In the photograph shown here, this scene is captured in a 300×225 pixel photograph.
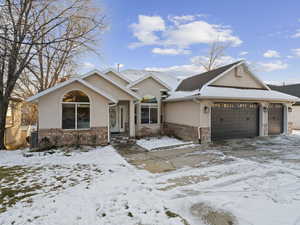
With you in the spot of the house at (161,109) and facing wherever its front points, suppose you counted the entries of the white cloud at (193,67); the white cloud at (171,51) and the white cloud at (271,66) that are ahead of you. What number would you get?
0

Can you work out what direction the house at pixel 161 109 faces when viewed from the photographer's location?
facing the viewer

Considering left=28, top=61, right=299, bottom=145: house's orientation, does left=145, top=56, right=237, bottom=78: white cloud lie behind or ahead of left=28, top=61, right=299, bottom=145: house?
behind

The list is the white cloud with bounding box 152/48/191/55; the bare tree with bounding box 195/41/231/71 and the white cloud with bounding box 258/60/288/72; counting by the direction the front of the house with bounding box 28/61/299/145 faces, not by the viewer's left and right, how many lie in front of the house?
0

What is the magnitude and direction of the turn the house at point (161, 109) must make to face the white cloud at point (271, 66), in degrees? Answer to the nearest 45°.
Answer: approximately 135° to its left

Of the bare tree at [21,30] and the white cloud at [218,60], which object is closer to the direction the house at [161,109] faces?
the bare tree

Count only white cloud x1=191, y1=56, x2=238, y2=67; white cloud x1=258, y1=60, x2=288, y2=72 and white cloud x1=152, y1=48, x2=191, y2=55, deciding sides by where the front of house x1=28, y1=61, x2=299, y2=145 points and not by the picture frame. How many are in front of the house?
0

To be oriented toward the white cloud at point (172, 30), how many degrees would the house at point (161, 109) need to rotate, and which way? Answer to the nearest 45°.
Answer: approximately 180°

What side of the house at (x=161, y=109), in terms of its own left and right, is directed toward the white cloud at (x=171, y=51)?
back

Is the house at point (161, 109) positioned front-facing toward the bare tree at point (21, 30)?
no

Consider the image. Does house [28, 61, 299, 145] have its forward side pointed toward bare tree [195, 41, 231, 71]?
no
